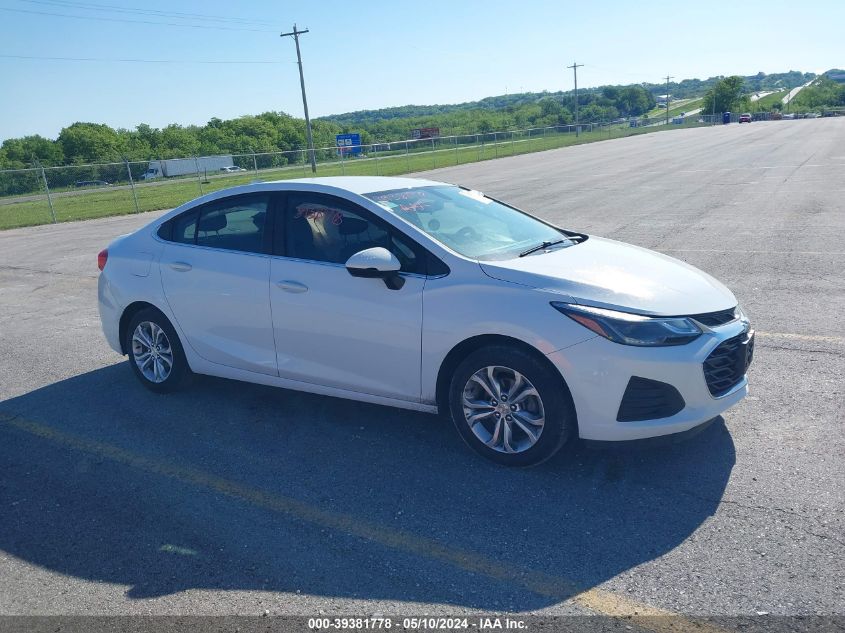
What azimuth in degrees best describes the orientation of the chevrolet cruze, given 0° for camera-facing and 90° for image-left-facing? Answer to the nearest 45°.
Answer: approximately 315°

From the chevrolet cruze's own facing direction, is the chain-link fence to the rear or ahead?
to the rear
